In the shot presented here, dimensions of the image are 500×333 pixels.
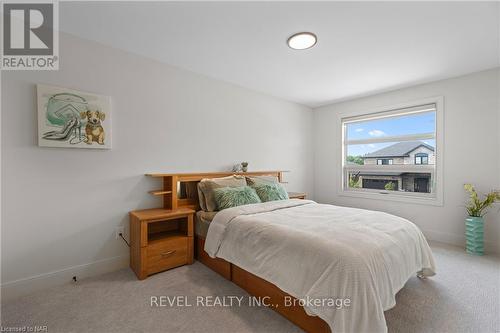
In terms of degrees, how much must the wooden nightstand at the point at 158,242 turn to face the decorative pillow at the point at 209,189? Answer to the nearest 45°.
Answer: approximately 45° to its left

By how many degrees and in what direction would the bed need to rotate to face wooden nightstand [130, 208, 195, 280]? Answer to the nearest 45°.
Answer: approximately 135° to its right

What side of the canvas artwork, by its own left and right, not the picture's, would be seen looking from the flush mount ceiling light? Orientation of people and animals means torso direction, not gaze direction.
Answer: front

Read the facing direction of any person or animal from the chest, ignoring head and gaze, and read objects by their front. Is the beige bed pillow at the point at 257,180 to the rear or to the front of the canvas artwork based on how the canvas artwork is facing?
to the front

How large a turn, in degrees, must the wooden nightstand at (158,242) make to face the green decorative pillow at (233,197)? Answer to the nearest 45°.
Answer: approximately 45° to its left

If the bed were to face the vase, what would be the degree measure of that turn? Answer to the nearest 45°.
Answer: approximately 90° to its left

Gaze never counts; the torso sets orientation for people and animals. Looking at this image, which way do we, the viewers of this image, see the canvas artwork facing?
facing the viewer and to the right of the viewer

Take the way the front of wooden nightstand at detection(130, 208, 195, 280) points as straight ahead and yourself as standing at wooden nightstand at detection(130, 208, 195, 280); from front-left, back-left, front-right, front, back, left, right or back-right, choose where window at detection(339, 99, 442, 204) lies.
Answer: front-left

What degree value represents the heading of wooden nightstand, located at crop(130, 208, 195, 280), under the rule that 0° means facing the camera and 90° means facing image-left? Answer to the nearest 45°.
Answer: approximately 315°
